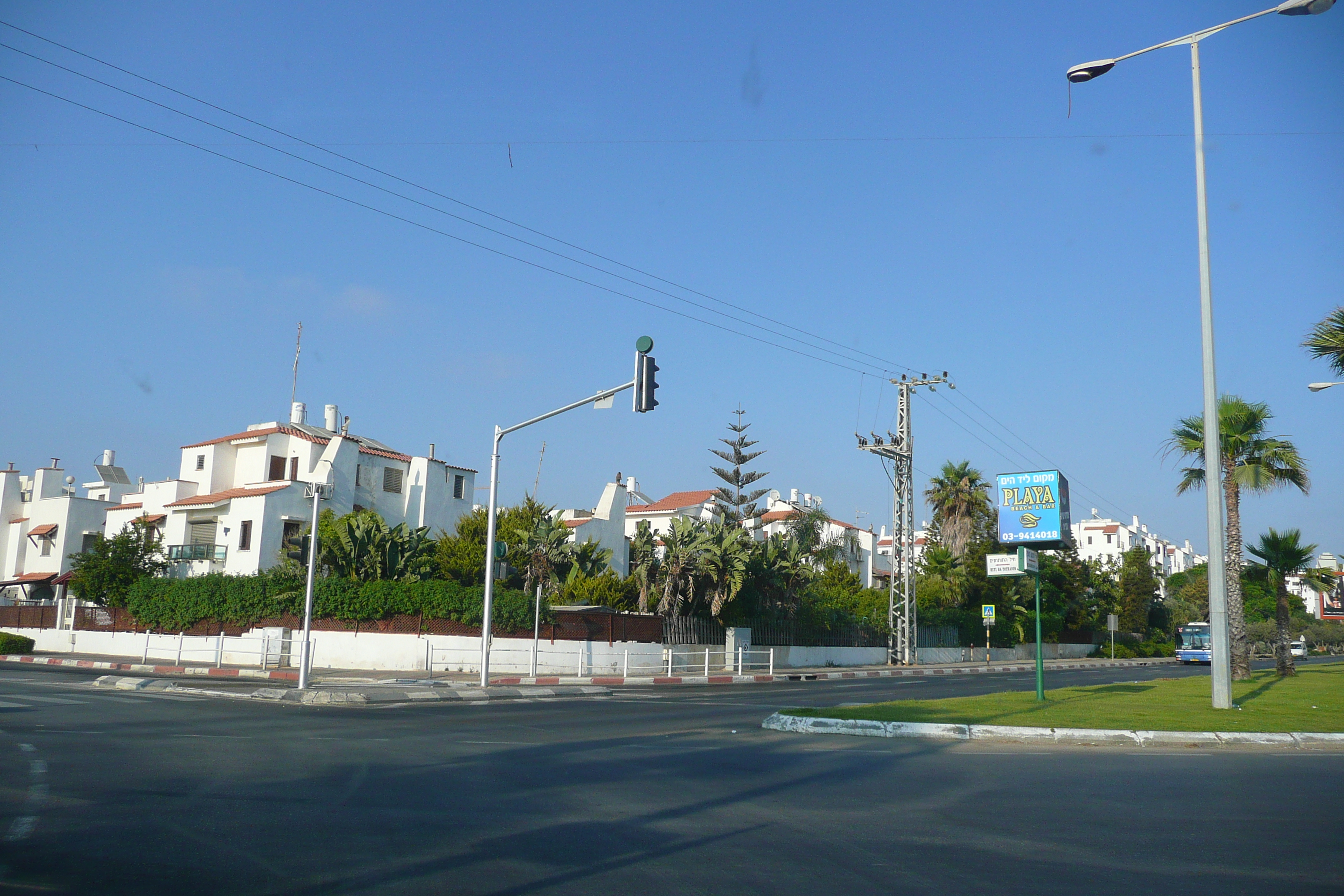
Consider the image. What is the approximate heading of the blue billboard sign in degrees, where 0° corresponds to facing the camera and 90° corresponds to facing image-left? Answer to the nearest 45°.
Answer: approximately 0°

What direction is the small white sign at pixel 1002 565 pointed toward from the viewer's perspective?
toward the camera

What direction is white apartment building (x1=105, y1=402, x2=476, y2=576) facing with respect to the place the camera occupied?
facing the viewer and to the left of the viewer

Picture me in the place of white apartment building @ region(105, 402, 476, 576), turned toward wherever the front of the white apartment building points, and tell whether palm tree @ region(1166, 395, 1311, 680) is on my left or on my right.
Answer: on my left

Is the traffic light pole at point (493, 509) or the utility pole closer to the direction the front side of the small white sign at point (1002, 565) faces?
the traffic light pole

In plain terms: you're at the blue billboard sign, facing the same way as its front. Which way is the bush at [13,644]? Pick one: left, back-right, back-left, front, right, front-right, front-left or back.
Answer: right

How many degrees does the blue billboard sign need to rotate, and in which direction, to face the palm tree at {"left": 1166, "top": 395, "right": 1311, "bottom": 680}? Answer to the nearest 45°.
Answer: approximately 90° to its left

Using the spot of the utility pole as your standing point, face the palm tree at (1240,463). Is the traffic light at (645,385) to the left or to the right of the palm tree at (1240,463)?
right
